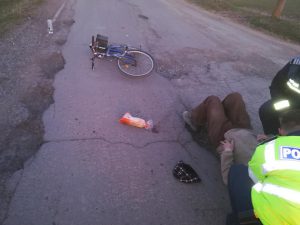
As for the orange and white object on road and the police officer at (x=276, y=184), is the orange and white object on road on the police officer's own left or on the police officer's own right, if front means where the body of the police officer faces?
on the police officer's own left

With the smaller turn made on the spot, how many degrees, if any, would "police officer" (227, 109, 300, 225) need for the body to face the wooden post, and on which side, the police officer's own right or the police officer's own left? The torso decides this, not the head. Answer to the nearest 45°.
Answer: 0° — they already face it

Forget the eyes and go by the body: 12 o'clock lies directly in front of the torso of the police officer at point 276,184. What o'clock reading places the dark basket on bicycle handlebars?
The dark basket on bicycle handlebars is roughly at 10 o'clock from the police officer.

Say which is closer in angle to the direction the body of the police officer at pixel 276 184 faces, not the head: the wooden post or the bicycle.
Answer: the wooden post

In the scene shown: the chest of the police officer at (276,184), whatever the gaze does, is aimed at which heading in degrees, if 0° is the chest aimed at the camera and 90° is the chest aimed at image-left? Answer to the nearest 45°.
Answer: approximately 180°

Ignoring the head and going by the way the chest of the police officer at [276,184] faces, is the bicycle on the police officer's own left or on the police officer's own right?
on the police officer's own left
